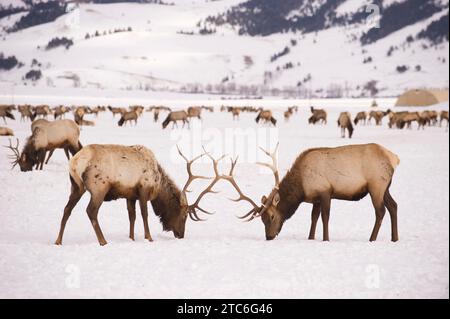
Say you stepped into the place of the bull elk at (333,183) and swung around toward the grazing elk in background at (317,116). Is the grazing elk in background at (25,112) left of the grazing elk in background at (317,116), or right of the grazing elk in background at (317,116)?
left

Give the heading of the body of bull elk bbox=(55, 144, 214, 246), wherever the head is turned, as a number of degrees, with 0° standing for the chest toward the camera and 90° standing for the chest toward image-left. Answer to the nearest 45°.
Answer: approximately 270°

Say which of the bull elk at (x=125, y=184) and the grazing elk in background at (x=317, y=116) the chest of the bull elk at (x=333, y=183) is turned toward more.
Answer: the bull elk

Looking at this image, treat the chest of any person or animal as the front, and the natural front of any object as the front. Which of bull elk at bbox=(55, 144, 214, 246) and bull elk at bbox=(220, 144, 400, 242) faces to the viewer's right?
bull elk at bbox=(55, 144, 214, 246)

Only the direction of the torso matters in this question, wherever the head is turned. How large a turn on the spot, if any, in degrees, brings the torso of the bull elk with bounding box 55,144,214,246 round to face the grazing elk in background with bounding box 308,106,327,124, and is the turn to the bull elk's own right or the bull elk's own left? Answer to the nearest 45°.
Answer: approximately 45° to the bull elk's own left

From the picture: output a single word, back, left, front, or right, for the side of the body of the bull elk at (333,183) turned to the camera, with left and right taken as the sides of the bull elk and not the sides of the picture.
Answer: left

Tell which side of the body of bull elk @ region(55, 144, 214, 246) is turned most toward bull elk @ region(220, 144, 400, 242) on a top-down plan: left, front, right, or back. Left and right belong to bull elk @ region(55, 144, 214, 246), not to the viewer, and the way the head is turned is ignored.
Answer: front

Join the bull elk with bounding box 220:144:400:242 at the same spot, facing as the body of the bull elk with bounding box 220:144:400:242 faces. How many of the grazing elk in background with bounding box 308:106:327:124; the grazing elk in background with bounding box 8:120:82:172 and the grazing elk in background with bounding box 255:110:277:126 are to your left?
0

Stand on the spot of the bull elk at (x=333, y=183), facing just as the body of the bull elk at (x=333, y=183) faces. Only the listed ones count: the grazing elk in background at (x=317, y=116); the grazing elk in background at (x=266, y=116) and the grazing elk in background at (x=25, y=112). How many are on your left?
0

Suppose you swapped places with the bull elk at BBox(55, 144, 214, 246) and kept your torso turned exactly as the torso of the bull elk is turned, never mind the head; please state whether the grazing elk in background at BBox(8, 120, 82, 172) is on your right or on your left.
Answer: on your left

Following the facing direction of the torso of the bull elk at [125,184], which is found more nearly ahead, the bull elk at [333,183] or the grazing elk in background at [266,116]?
the bull elk
